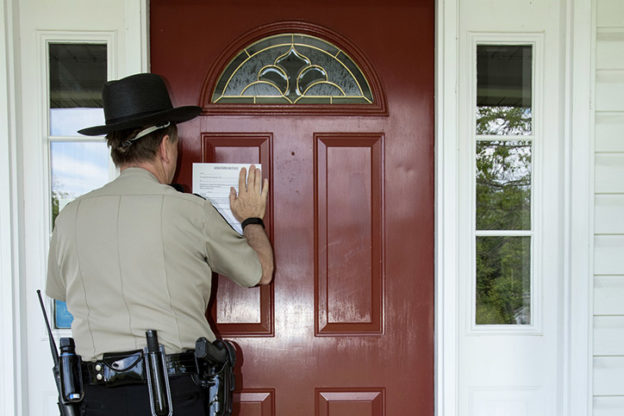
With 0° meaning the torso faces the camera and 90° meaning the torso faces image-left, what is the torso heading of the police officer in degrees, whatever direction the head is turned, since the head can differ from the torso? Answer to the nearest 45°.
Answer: approximately 225°

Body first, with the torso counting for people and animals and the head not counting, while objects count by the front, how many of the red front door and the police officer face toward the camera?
1

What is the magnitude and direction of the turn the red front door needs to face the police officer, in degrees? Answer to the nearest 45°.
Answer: approximately 45° to its right

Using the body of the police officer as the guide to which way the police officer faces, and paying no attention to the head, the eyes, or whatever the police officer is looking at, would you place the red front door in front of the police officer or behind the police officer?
in front

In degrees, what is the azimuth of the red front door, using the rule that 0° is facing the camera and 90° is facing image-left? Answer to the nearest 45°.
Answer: approximately 0°
